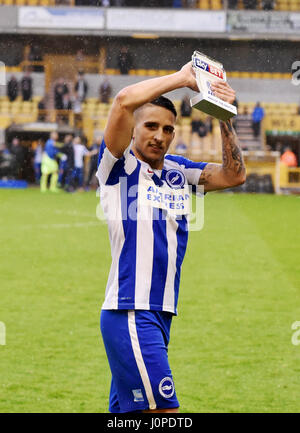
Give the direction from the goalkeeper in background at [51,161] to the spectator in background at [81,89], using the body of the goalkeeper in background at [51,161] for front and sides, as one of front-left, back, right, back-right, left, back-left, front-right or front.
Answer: left

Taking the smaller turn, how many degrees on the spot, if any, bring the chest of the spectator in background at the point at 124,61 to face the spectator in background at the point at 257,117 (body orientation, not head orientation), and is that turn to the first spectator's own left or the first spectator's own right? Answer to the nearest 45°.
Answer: approximately 45° to the first spectator's own left

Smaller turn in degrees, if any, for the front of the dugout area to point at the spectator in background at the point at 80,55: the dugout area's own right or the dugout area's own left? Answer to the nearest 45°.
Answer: approximately 180°

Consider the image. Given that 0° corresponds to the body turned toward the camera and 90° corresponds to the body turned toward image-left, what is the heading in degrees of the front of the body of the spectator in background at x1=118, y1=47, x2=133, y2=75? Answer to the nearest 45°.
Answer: approximately 0°

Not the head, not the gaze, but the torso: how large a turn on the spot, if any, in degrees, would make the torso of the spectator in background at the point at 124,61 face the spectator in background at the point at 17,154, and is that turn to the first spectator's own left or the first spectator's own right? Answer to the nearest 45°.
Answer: approximately 45° to the first spectator's own right

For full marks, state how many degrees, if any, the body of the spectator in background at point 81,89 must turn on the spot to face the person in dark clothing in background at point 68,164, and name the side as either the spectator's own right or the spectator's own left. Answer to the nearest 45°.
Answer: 0° — they already face them
